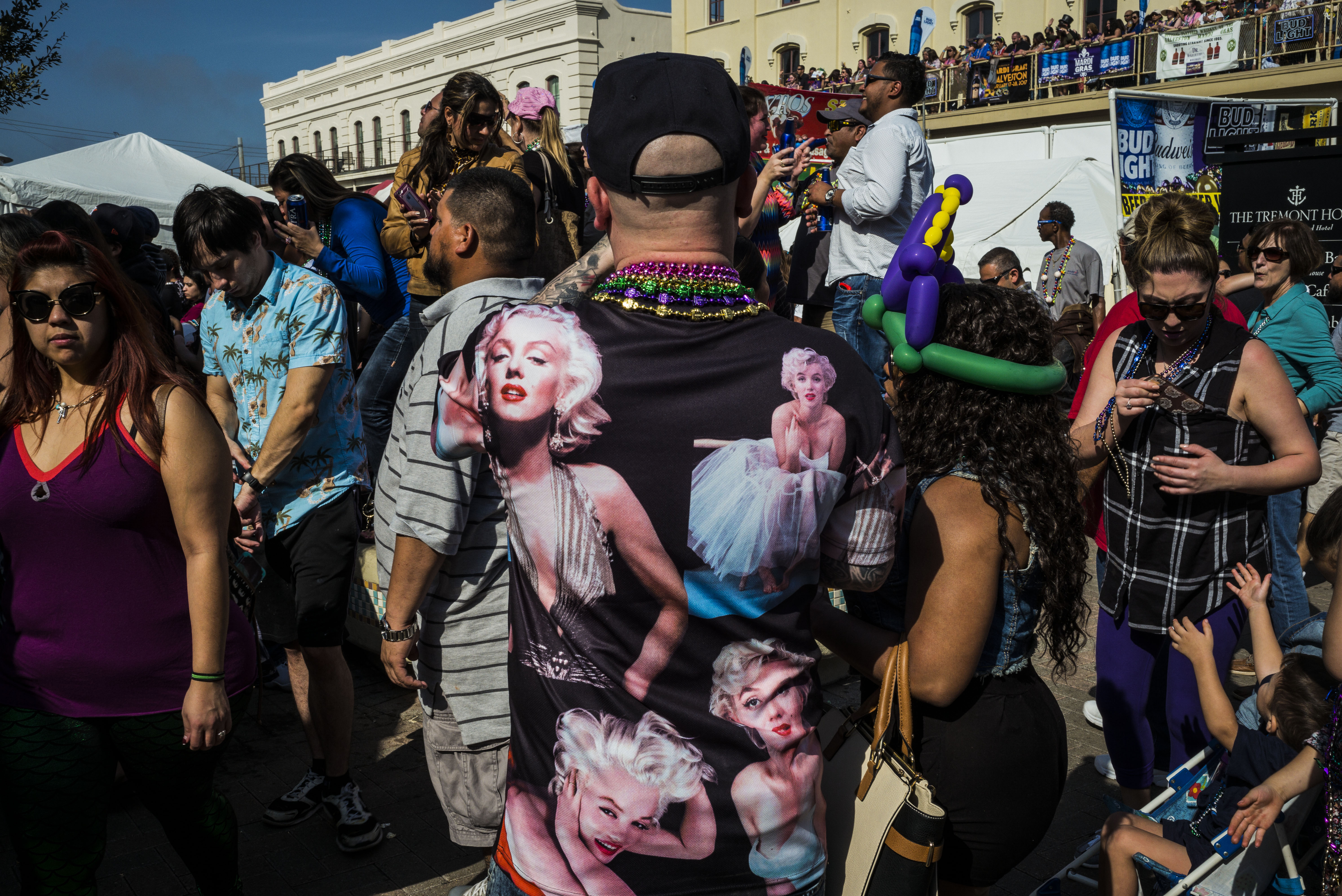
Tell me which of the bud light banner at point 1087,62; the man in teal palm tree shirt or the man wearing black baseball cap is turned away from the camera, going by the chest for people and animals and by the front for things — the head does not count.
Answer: the man wearing black baseball cap

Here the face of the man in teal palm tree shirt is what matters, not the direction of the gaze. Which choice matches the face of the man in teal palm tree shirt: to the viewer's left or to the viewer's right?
to the viewer's left

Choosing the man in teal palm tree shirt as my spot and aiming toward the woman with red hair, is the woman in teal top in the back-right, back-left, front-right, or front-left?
back-left

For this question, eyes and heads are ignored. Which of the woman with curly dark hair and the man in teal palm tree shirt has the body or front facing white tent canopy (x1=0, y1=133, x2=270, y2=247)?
the woman with curly dark hair

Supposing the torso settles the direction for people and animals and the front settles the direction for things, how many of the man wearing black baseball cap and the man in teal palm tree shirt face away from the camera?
1

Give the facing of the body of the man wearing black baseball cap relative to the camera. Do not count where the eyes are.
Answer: away from the camera

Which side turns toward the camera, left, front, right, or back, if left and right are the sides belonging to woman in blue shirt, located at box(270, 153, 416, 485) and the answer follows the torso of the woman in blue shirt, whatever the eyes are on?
left

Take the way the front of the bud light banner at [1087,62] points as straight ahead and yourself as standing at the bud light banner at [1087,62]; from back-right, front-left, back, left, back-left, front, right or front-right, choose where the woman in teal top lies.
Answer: front-left

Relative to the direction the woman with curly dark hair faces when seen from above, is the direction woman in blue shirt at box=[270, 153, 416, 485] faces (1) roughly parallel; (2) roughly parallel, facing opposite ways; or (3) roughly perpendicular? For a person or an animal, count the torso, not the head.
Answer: roughly perpendicular

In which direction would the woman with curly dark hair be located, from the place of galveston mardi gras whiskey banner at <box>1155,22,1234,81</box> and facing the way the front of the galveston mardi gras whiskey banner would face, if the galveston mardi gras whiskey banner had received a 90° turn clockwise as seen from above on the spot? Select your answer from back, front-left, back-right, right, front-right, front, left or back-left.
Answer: back-left

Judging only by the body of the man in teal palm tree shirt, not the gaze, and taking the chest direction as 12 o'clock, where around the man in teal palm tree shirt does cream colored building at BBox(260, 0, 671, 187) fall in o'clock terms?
The cream colored building is roughly at 5 o'clock from the man in teal palm tree shirt.

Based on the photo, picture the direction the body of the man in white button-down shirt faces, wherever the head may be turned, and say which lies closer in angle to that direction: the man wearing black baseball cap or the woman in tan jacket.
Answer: the woman in tan jacket

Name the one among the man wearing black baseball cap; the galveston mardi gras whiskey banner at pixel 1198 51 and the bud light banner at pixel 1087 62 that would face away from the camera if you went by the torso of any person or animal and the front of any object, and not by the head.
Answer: the man wearing black baseball cap
